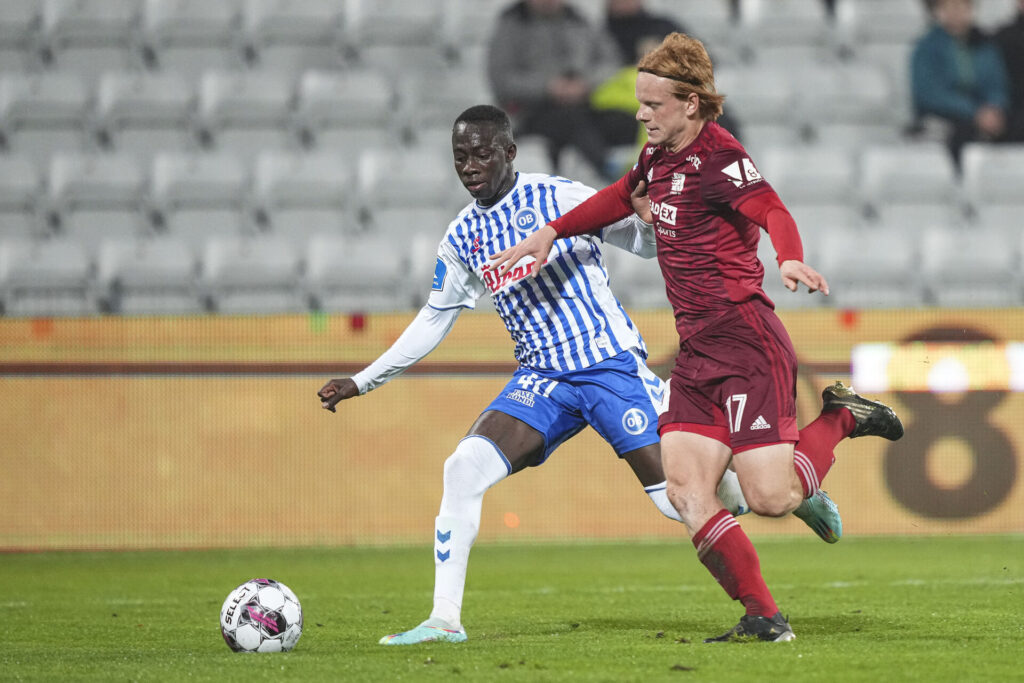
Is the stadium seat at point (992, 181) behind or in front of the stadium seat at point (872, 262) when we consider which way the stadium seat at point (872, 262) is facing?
behind

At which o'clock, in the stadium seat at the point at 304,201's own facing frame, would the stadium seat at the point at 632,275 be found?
the stadium seat at the point at 632,275 is roughly at 10 o'clock from the stadium seat at the point at 304,201.

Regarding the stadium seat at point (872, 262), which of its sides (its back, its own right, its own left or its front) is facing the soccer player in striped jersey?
front

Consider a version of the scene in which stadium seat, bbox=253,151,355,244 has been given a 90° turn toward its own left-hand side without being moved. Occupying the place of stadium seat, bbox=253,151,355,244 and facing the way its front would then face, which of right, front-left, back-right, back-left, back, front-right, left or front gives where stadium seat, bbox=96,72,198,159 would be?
back-left

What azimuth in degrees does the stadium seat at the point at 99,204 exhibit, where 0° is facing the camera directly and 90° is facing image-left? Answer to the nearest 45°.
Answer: approximately 0°

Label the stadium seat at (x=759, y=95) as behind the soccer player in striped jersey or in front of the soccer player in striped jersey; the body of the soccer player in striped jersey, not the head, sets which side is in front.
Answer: behind

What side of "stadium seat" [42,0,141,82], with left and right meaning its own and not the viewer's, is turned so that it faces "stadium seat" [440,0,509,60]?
left

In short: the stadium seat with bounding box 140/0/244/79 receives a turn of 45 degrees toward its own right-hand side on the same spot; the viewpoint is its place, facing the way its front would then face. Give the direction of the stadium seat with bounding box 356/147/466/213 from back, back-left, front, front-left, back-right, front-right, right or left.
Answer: left

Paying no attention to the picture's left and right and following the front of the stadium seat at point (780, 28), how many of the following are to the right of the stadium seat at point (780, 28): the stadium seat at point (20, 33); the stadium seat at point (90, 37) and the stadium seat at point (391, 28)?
3

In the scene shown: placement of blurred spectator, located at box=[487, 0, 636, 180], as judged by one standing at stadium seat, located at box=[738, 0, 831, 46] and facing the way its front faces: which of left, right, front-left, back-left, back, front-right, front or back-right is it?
front-right

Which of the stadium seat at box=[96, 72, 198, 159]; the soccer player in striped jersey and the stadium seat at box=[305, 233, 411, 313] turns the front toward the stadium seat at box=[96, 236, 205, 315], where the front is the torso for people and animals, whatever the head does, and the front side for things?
the stadium seat at box=[96, 72, 198, 159]
